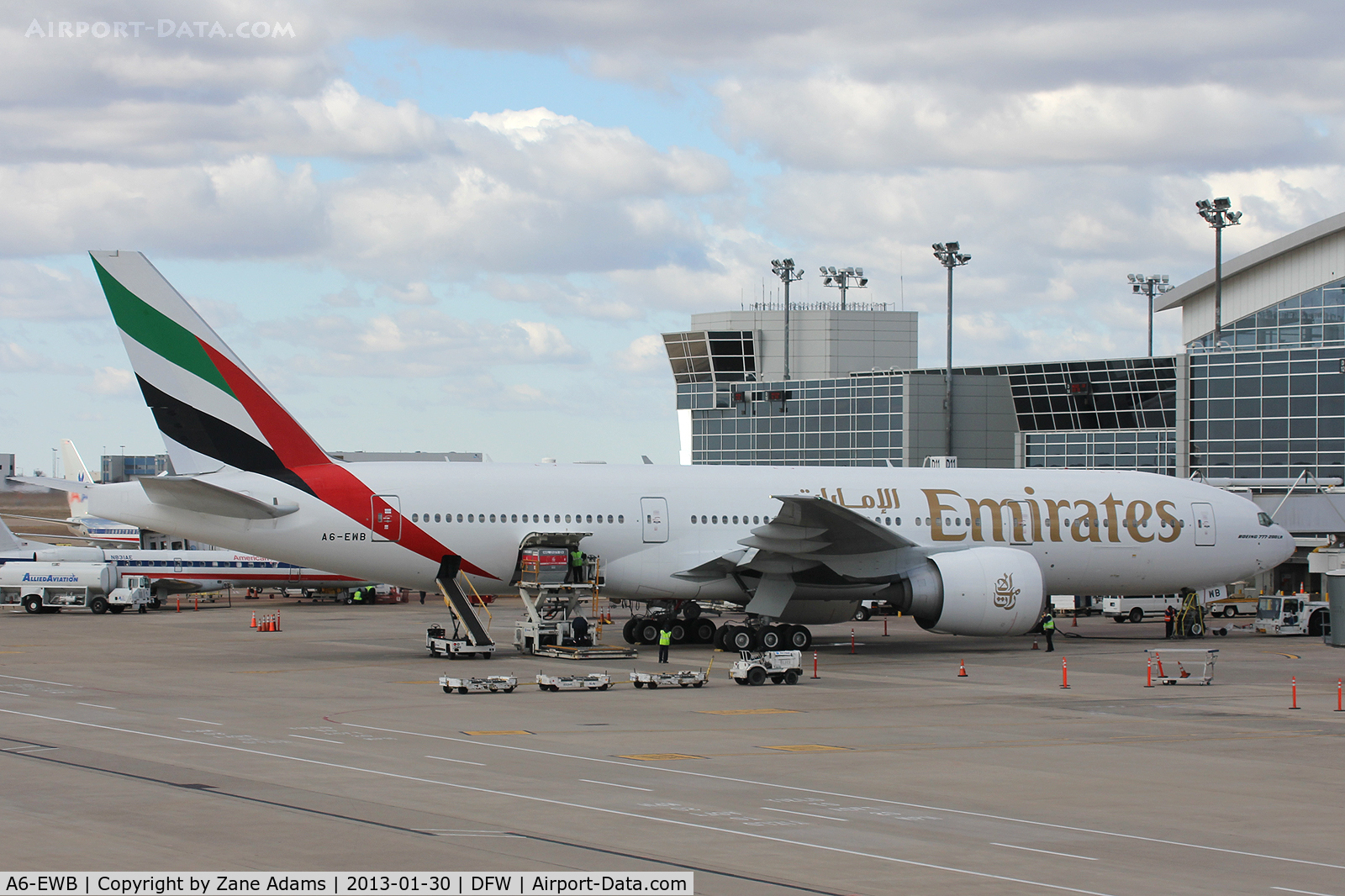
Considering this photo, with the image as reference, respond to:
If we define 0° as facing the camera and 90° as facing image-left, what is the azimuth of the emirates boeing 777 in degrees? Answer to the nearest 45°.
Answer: approximately 270°

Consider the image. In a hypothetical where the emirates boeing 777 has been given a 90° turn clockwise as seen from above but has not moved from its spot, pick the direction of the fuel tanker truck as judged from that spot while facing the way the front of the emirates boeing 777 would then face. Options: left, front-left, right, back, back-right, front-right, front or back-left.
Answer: back-right
